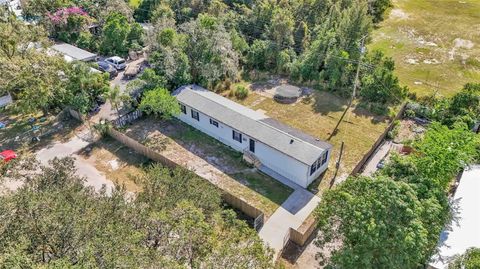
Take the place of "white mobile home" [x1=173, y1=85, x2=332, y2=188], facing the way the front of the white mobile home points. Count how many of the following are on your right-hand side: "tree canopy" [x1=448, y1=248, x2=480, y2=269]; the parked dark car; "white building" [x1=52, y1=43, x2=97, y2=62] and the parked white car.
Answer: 3

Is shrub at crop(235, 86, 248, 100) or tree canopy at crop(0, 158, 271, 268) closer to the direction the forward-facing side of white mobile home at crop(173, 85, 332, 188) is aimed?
the tree canopy

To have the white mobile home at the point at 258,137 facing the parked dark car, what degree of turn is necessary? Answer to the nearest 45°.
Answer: approximately 90° to its right

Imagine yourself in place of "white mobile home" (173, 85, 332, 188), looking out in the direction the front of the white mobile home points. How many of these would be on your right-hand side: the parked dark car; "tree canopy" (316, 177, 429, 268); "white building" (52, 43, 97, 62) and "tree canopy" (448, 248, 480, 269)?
2

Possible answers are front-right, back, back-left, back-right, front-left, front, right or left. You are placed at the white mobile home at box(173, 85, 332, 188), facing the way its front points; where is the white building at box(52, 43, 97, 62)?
right

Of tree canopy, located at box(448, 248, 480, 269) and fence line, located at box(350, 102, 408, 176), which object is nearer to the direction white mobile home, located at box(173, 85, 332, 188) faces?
the tree canopy

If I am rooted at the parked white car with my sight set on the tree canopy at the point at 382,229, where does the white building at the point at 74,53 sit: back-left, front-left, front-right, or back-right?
back-right

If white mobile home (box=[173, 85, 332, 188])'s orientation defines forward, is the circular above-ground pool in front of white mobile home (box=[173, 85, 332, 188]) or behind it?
behind

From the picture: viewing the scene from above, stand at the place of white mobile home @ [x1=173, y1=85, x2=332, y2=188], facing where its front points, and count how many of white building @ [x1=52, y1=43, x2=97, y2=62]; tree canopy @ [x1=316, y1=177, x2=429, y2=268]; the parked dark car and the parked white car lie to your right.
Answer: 3

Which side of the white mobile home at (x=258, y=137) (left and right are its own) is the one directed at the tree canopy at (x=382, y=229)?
left

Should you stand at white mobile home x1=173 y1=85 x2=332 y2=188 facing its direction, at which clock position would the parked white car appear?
The parked white car is roughly at 3 o'clock from the white mobile home.

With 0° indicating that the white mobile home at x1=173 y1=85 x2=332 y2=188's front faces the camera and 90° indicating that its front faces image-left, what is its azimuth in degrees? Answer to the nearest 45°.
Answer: approximately 45°
